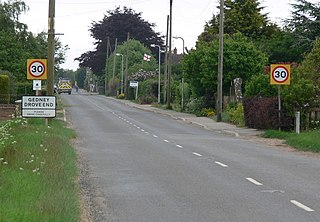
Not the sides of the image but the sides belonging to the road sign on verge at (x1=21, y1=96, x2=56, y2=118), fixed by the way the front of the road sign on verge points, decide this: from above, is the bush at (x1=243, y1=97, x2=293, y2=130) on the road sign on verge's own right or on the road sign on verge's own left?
on the road sign on verge's own left

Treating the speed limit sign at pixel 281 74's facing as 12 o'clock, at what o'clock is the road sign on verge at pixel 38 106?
The road sign on verge is roughly at 2 o'clock from the speed limit sign.

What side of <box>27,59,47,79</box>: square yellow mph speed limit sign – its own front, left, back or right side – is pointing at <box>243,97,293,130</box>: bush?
left

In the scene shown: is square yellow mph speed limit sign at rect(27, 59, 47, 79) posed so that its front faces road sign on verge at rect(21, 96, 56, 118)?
yes

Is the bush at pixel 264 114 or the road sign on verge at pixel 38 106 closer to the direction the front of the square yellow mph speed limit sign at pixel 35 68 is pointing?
the road sign on verge

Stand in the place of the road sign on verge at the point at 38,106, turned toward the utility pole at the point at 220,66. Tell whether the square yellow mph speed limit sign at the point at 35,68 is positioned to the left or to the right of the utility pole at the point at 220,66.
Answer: left

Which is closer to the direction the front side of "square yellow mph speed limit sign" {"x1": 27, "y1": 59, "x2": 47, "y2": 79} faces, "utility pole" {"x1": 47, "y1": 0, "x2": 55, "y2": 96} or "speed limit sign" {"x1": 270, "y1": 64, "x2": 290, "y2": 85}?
the speed limit sign

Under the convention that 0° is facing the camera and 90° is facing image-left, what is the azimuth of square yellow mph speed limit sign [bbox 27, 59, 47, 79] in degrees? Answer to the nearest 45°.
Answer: approximately 0°

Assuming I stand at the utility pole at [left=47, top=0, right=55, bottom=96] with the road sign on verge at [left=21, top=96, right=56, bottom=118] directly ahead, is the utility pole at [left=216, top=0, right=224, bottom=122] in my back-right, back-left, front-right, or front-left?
back-left

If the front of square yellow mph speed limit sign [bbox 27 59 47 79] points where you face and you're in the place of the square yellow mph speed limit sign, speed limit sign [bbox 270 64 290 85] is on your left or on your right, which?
on your left
